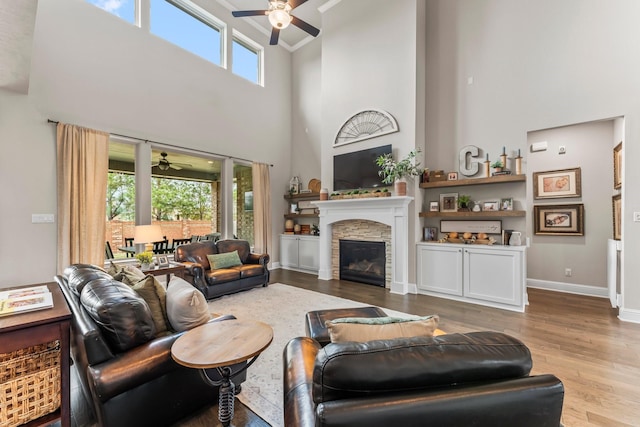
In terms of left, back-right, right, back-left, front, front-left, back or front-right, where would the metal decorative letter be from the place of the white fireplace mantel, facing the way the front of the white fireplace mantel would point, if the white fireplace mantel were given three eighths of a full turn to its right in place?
right

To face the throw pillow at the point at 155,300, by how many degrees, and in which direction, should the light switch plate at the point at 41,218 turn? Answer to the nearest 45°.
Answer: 0° — it already faces it

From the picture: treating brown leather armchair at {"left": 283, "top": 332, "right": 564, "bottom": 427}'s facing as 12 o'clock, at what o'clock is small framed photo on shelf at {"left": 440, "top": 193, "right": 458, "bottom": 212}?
The small framed photo on shelf is roughly at 12 o'clock from the brown leather armchair.

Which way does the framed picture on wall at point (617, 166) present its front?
to the viewer's left

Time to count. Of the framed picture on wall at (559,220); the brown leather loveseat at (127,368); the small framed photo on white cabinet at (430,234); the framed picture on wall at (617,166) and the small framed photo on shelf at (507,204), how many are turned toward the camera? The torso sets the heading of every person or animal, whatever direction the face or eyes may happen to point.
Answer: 3

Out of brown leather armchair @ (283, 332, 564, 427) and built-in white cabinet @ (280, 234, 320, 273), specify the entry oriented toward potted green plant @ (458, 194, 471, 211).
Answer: the brown leather armchair

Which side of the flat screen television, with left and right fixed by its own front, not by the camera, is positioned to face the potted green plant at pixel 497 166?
left

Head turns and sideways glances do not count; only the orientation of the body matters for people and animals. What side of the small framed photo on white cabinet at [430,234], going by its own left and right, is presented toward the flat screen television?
right

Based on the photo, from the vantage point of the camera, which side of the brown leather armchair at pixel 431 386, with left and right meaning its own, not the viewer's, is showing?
back

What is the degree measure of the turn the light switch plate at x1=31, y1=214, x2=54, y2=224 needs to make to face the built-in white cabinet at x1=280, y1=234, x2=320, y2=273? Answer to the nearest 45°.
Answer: approximately 90° to its left
